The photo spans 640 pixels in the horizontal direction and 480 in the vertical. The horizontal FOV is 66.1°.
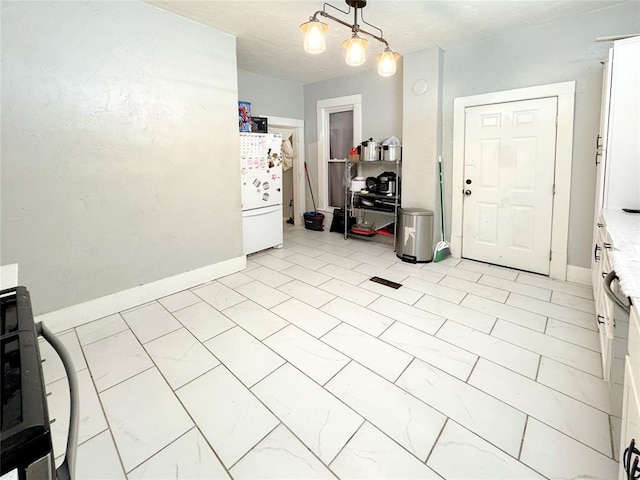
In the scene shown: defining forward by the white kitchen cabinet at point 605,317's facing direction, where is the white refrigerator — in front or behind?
in front

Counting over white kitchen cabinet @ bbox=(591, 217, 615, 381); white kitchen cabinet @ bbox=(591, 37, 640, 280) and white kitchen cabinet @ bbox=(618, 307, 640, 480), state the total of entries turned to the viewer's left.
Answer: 3

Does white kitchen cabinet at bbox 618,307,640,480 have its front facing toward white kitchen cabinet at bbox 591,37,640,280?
no

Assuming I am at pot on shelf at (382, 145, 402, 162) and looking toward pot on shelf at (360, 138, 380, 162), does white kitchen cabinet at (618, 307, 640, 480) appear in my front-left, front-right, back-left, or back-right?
back-left

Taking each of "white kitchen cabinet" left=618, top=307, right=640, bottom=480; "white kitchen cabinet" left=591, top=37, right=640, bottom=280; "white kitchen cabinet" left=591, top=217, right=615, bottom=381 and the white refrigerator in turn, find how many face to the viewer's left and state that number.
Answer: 3

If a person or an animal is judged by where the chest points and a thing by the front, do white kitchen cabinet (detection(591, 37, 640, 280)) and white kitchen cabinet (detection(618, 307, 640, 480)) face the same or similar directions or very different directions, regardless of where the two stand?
same or similar directions

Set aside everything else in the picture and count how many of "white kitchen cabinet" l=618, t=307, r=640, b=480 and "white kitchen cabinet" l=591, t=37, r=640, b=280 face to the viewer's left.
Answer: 2

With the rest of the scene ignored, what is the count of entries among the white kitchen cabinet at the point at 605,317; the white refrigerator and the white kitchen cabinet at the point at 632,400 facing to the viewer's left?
2

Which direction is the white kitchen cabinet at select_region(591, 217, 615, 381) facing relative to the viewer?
to the viewer's left

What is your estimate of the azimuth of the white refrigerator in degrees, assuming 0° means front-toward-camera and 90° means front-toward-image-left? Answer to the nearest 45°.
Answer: approximately 315°

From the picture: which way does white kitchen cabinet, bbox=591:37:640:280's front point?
to the viewer's left

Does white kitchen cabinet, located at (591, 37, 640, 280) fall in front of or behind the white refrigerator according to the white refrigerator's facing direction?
in front

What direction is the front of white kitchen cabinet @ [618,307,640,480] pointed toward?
to the viewer's left
